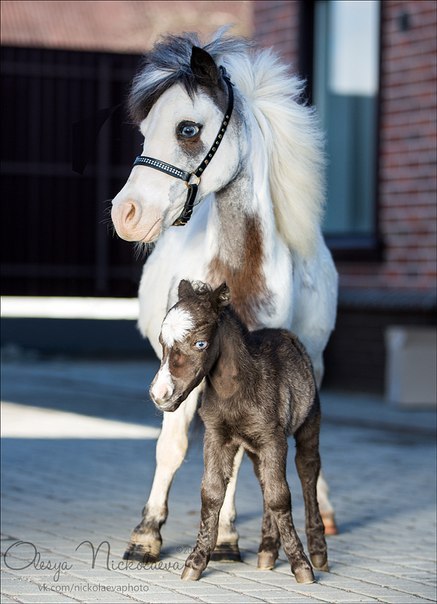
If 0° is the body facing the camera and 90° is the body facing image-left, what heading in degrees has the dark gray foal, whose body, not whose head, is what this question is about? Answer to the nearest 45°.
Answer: approximately 45°

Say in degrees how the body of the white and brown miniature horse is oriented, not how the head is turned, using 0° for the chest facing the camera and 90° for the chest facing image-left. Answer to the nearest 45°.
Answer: approximately 45°
